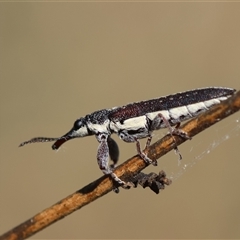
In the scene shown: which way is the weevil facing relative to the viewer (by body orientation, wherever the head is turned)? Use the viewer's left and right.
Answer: facing to the left of the viewer
